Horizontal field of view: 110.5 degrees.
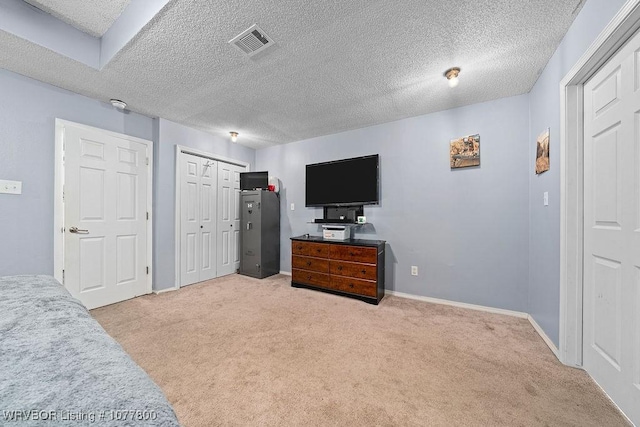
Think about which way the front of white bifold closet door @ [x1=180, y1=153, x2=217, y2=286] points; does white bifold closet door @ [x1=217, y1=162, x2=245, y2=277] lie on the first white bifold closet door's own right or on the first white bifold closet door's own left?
on the first white bifold closet door's own left

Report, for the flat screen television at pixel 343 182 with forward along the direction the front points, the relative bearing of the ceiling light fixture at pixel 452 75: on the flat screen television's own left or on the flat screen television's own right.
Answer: on the flat screen television's own left

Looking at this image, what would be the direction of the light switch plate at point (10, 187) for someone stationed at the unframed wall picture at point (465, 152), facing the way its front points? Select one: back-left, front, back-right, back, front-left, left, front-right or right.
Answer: front-right

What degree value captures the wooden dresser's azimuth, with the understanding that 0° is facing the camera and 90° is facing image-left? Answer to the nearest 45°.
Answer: approximately 45°

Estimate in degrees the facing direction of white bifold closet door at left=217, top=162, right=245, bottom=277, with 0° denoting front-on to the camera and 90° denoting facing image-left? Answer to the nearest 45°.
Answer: approximately 315°

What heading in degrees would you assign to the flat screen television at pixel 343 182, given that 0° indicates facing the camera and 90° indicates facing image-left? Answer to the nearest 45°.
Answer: approximately 45°

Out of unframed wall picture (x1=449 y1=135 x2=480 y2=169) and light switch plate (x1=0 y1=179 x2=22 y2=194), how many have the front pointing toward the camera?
2

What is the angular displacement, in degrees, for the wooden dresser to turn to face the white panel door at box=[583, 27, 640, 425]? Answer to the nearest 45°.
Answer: approximately 90° to its left
